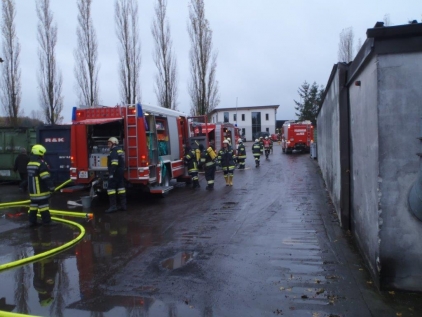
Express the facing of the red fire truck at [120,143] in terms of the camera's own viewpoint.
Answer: facing away from the viewer and to the right of the viewer

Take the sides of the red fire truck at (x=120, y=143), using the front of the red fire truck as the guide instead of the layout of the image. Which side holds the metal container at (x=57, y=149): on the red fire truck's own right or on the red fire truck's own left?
on the red fire truck's own left

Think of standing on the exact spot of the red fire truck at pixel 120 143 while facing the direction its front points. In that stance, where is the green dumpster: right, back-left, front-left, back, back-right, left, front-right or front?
left
